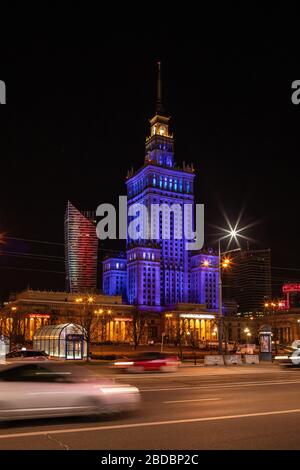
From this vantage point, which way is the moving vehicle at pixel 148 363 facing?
to the viewer's left

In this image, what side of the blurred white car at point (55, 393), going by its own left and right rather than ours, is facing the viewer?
right
